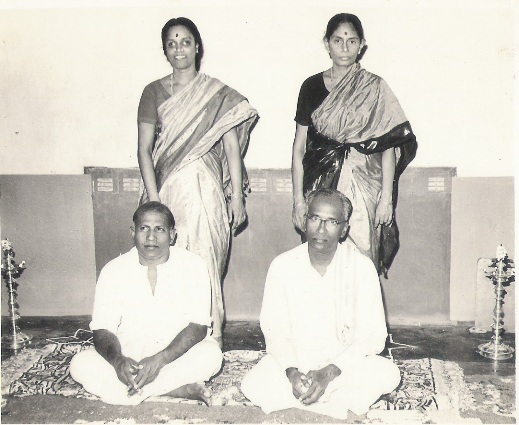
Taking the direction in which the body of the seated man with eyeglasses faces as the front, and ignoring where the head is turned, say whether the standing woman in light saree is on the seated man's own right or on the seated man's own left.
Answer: on the seated man's own right

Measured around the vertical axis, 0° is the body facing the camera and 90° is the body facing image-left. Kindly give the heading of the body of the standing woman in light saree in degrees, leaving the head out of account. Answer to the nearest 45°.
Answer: approximately 0°

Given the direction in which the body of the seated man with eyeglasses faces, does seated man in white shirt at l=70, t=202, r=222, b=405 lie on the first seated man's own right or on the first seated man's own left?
on the first seated man's own right

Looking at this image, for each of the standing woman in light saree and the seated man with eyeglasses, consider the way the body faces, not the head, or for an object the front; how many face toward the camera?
2

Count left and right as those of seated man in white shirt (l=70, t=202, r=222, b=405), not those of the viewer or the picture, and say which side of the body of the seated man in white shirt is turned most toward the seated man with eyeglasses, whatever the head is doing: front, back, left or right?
left

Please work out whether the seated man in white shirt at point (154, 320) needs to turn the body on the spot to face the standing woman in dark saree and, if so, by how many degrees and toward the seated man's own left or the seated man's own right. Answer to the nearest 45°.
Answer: approximately 90° to the seated man's own left
